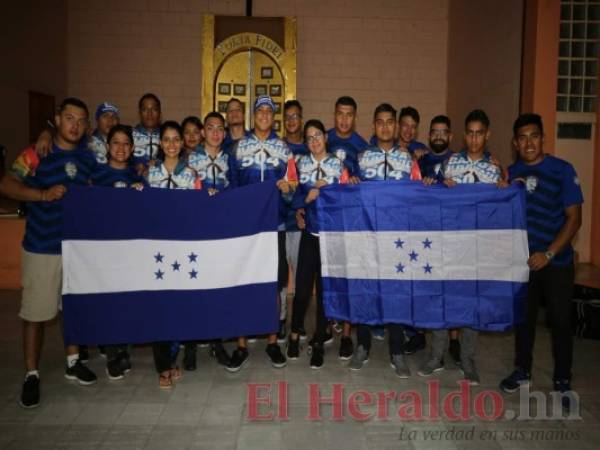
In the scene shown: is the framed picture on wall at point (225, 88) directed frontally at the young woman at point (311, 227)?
yes

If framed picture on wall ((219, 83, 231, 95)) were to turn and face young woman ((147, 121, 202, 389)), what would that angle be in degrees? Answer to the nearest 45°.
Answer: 0° — it already faces them

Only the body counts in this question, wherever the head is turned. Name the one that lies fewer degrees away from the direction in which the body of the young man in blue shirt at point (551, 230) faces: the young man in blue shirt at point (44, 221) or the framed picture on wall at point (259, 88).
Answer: the young man in blue shirt

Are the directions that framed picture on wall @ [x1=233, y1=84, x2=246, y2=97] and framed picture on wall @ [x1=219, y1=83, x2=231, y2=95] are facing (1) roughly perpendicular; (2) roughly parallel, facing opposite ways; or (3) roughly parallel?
roughly parallel

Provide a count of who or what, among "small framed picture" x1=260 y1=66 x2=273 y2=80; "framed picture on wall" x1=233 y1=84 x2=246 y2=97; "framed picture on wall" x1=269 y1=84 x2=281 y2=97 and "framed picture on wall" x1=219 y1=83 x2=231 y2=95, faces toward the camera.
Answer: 4

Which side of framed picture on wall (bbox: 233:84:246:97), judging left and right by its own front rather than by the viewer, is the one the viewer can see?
front

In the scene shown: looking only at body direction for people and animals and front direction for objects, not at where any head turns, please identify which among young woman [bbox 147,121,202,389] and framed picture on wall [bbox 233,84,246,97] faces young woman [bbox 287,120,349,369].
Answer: the framed picture on wall

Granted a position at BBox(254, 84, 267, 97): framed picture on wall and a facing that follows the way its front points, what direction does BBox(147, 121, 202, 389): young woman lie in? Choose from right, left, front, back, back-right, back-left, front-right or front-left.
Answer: front

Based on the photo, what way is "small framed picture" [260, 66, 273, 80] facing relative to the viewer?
toward the camera

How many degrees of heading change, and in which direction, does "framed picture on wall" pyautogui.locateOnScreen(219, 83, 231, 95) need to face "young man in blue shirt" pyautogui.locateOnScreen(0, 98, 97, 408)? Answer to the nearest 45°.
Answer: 0° — it already faces them

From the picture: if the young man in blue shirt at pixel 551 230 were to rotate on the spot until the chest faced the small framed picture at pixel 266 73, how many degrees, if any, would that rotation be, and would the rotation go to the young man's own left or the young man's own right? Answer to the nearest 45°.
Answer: approximately 90° to the young man's own right

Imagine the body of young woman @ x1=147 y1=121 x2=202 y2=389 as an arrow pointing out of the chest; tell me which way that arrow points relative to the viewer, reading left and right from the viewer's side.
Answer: facing the viewer

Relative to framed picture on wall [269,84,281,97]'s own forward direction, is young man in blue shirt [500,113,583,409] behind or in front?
in front

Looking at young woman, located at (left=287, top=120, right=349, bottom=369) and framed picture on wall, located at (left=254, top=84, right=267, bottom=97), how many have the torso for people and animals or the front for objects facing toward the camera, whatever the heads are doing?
2
